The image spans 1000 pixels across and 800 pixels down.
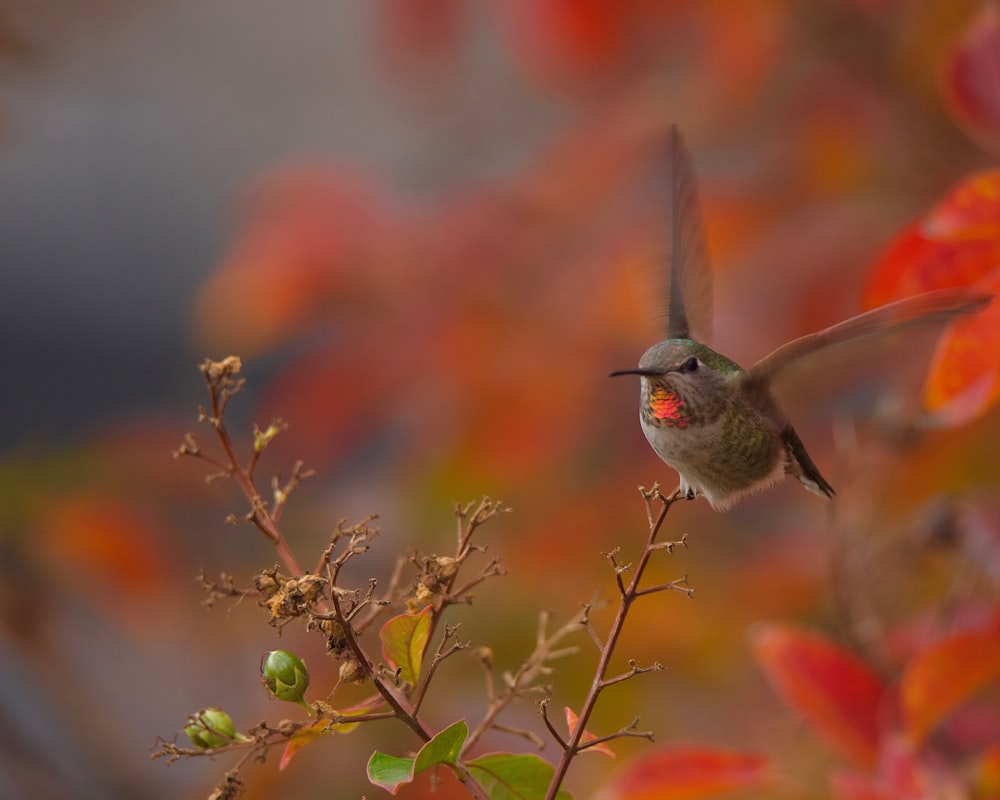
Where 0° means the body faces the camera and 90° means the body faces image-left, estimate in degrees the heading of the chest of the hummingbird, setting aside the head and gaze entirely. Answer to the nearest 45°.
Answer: approximately 45°
